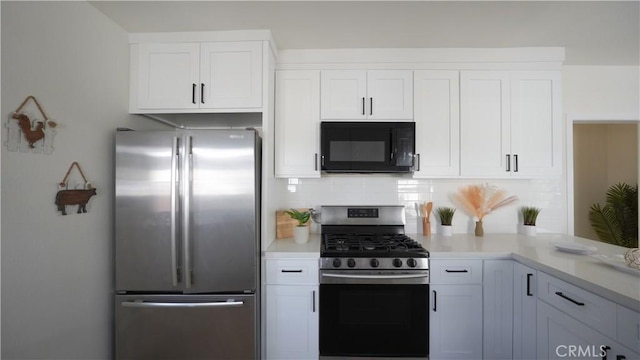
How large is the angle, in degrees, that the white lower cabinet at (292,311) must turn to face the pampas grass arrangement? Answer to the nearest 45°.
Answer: approximately 90° to its left

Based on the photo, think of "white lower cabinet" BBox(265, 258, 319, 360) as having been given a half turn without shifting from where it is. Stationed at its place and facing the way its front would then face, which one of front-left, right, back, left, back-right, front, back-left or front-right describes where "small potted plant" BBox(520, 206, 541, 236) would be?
right

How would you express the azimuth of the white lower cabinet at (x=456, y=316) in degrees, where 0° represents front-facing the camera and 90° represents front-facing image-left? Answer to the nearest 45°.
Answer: approximately 0°

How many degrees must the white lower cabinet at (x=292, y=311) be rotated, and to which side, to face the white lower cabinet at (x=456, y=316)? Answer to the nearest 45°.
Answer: approximately 90° to its left

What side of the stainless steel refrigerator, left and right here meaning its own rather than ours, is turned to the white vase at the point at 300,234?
left

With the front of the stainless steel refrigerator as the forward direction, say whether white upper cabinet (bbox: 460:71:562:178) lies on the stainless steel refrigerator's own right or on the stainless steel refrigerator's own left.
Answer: on the stainless steel refrigerator's own left

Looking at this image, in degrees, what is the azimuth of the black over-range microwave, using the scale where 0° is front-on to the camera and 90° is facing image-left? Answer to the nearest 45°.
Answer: approximately 0°
